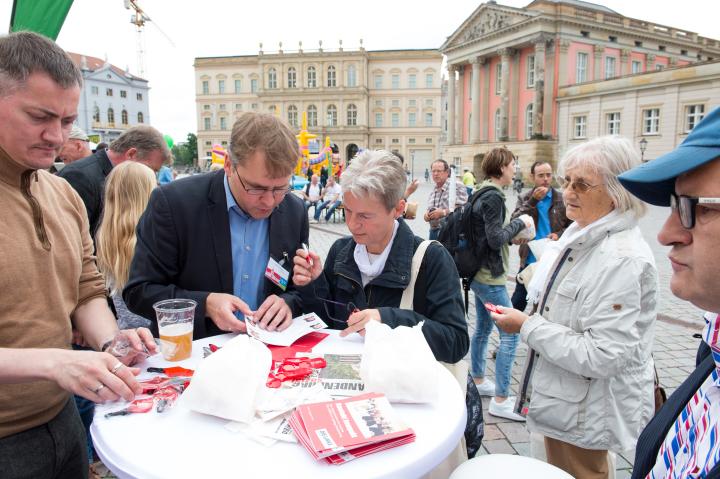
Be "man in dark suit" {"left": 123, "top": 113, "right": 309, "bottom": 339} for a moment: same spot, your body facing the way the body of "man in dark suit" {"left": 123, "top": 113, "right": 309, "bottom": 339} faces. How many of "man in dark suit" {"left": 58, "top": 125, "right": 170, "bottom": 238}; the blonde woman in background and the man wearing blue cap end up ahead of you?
1

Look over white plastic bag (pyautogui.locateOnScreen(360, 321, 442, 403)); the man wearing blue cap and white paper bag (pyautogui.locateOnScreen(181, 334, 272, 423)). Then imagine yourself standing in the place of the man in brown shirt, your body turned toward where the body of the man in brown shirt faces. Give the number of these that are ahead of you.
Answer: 3

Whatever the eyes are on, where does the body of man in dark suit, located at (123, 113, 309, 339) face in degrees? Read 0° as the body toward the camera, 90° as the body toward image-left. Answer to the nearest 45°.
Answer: approximately 315°

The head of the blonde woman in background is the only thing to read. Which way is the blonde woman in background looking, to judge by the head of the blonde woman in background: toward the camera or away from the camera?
away from the camera

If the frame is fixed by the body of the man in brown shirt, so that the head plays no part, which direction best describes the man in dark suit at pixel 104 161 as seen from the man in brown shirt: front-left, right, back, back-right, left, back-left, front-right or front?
back-left

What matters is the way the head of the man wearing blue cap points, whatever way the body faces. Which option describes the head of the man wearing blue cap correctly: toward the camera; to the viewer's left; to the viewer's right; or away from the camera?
to the viewer's left

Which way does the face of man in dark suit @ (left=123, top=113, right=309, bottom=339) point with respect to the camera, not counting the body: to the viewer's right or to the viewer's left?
to the viewer's right

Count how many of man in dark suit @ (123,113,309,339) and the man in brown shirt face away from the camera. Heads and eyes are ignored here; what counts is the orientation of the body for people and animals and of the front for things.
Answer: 0

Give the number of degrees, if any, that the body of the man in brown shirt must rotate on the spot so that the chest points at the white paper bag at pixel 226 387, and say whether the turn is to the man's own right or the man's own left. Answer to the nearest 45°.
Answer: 0° — they already face it
